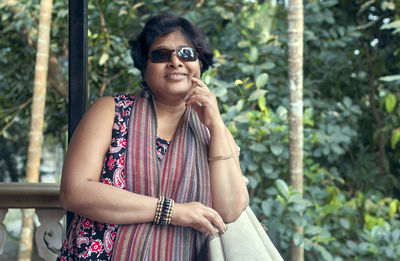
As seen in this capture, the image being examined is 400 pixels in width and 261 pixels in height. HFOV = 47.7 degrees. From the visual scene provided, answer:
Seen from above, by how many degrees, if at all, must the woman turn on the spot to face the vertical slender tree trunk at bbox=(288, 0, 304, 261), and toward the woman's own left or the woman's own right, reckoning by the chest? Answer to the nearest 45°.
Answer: approximately 90° to the woman's own left

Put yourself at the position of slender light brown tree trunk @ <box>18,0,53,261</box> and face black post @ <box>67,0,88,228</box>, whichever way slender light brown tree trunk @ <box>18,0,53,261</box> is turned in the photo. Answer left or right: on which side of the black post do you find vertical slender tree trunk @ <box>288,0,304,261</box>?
left

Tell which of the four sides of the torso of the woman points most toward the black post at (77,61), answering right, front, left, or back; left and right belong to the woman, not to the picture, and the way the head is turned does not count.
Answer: back

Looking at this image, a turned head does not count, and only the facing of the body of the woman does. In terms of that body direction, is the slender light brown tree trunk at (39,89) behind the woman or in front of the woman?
behind

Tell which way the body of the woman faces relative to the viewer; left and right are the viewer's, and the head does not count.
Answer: facing the viewer and to the right of the viewer
